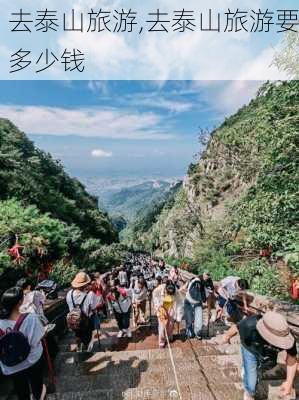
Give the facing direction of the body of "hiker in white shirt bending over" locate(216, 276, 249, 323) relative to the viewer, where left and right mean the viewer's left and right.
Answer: facing the viewer and to the right of the viewer

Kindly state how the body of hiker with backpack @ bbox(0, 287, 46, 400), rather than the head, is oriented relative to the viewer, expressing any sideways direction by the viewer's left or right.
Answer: facing away from the viewer and to the right of the viewer

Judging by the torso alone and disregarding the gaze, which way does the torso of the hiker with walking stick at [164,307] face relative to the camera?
toward the camera

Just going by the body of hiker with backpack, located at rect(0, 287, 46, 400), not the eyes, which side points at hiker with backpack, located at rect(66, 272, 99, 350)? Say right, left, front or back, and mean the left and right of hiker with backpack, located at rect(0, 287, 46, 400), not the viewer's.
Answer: front

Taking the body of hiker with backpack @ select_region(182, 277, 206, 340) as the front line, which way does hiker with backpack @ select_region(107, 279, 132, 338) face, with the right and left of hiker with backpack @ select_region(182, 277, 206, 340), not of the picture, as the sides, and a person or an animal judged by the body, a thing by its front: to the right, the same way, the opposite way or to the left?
the opposite way
